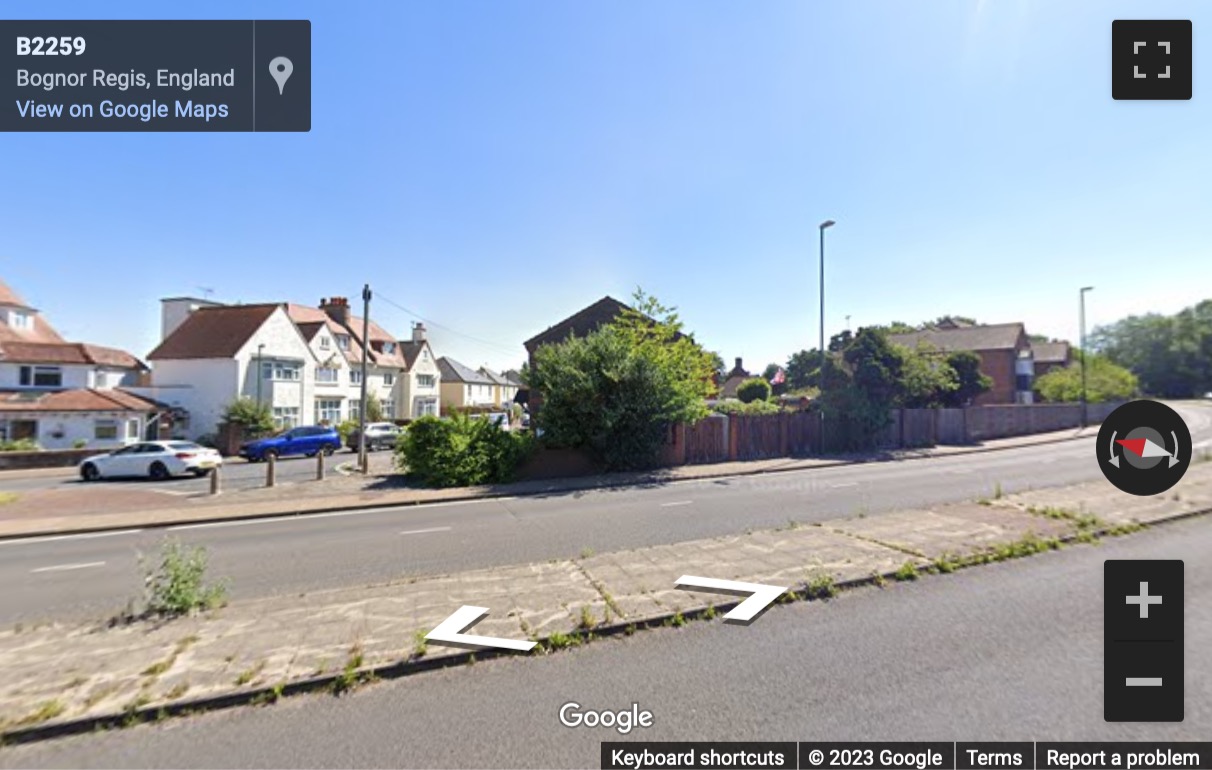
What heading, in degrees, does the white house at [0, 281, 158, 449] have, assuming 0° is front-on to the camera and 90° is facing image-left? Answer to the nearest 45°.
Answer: approximately 0°

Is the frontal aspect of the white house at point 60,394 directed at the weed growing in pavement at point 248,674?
yes

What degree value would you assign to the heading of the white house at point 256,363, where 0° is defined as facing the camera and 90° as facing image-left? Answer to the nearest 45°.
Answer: approximately 315°

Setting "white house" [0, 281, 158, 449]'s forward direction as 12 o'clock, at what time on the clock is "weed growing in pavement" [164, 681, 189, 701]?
The weed growing in pavement is roughly at 12 o'clock from the white house.

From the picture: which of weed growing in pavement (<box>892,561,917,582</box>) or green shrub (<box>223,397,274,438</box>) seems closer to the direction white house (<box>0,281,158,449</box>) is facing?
the weed growing in pavement

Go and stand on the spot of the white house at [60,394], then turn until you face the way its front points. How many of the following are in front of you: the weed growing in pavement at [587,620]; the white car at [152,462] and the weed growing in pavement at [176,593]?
3

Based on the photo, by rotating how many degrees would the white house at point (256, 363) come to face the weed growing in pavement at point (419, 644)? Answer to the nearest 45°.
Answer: approximately 45° to its right

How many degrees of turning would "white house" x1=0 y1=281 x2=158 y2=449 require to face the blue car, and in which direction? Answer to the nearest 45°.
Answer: approximately 45° to its left
